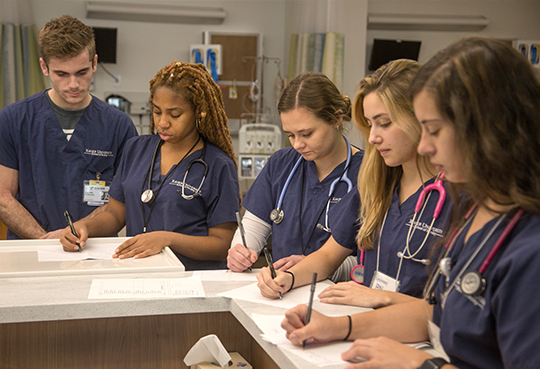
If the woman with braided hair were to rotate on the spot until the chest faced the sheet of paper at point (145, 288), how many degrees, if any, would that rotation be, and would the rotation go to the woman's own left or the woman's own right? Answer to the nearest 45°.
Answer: approximately 45° to the woman's own left

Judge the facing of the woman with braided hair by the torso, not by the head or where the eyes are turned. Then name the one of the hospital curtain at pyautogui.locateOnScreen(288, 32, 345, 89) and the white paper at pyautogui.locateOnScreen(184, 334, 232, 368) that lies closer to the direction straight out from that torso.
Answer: the white paper

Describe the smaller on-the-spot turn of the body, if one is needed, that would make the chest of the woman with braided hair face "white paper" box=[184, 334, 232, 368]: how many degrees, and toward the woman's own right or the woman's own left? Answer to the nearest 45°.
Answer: approximately 45° to the woman's own left

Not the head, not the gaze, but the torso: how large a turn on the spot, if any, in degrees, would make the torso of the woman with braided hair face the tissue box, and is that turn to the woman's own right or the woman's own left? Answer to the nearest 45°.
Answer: approximately 45° to the woman's own left

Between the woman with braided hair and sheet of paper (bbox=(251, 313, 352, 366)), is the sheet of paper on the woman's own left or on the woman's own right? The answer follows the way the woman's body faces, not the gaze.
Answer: on the woman's own left

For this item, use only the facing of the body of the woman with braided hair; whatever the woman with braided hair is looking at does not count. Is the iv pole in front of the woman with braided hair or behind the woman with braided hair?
behind

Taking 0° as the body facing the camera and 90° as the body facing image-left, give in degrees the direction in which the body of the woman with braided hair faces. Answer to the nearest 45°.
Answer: approximately 45°

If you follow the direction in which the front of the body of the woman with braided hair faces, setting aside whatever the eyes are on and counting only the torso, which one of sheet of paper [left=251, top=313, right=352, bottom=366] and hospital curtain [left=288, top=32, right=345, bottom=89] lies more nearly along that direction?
the sheet of paper
